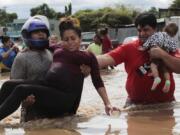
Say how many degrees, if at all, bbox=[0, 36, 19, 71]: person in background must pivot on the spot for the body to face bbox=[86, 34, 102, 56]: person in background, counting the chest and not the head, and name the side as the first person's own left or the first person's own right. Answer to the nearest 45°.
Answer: approximately 45° to the first person's own left

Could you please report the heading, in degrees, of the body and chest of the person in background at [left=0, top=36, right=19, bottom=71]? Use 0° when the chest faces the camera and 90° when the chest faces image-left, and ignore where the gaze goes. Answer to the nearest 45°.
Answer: approximately 315°

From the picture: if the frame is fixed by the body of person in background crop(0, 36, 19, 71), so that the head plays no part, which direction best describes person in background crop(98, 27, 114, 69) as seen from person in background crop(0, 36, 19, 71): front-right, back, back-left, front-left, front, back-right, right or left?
front-left
